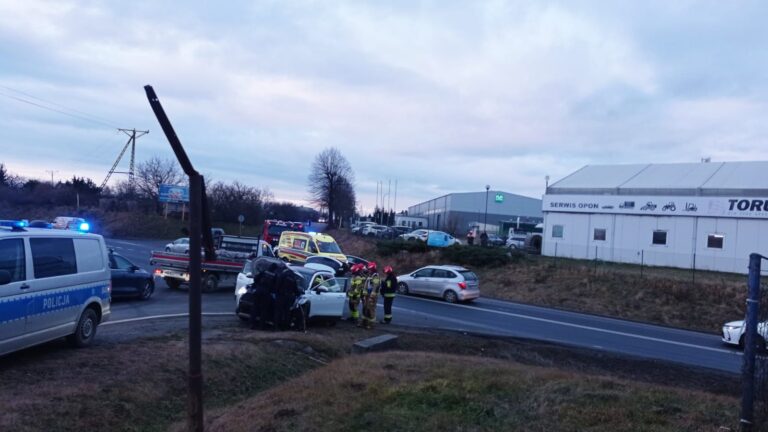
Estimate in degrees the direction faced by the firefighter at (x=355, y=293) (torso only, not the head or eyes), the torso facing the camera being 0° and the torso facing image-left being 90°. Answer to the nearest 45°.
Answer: approximately 90°

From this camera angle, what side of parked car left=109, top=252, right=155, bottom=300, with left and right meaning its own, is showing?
right

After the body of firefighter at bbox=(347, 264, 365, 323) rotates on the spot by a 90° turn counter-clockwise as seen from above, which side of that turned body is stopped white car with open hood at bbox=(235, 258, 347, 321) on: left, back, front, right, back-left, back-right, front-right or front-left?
front-right

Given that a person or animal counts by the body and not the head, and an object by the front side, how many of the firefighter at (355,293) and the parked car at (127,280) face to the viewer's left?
1

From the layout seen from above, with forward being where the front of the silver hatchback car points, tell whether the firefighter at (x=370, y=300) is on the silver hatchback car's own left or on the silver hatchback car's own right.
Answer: on the silver hatchback car's own left

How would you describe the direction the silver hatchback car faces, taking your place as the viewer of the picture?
facing away from the viewer and to the left of the viewer

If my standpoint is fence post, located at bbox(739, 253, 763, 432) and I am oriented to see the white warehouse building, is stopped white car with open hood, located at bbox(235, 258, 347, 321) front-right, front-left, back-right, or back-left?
front-left
